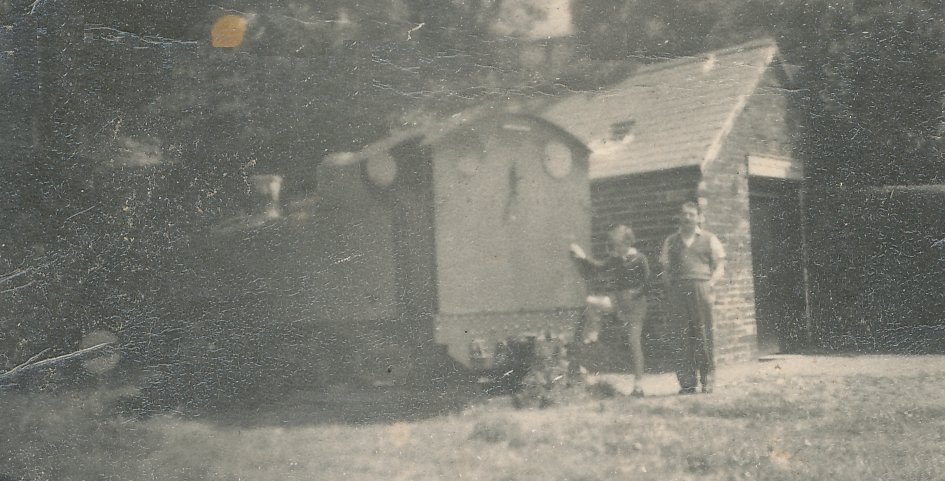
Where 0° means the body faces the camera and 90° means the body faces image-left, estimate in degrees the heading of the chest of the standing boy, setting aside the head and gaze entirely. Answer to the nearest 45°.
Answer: approximately 0°
